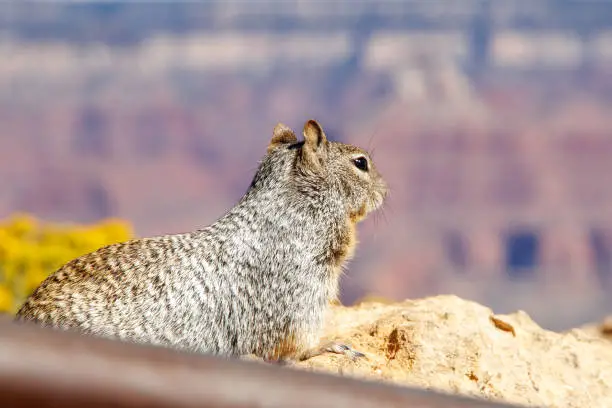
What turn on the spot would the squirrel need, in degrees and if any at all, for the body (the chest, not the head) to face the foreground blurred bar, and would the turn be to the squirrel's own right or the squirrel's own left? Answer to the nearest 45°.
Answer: approximately 90° to the squirrel's own right

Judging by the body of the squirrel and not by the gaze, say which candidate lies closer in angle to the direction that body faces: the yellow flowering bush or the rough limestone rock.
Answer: the rough limestone rock

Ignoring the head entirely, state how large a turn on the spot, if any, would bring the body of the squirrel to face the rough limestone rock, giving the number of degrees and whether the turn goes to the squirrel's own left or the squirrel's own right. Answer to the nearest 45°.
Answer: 0° — it already faces it

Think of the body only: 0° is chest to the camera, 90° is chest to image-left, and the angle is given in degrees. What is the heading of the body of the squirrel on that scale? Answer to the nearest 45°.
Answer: approximately 270°

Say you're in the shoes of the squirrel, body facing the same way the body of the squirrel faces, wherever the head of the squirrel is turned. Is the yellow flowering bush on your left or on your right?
on your left
